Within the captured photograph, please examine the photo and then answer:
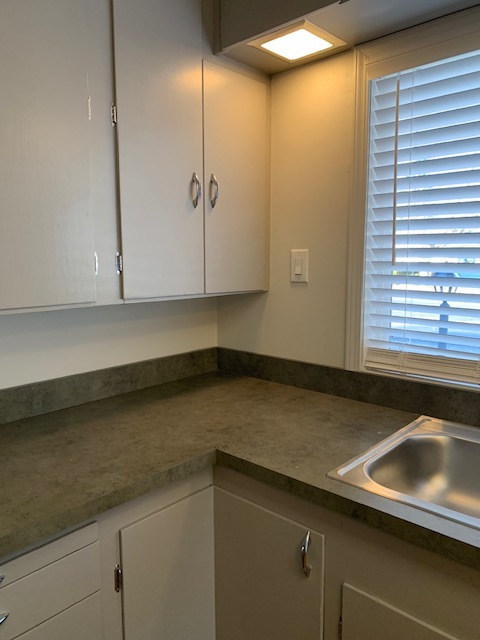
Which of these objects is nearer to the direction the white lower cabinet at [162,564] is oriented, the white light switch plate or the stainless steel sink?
the stainless steel sink

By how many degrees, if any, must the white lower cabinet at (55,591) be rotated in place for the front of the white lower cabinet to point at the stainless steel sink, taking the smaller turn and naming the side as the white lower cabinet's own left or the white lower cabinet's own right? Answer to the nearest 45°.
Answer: approximately 45° to the white lower cabinet's own left

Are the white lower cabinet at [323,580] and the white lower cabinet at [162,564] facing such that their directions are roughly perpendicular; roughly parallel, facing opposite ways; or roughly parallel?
roughly perpendicular

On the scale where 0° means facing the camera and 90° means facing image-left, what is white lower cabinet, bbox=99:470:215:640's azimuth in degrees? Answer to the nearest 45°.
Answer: approximately 315°

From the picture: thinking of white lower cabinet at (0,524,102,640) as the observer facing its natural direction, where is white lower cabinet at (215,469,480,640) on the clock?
white lower cabinet at (215,469,480,640) is roughly at 11 o'clock from white lower cabinet at (0,524,102,640).

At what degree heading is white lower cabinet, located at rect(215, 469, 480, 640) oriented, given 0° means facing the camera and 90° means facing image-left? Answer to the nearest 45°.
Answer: approximately 45°

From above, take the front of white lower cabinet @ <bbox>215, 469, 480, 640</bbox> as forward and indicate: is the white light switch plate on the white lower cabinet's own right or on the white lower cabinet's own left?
on the white lower cabinet's own right
